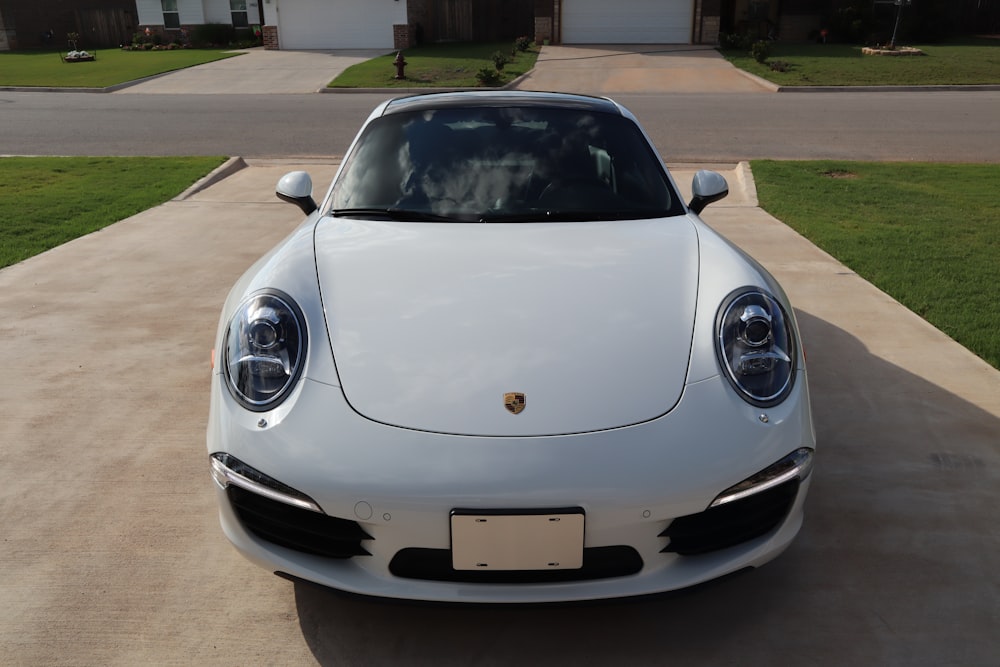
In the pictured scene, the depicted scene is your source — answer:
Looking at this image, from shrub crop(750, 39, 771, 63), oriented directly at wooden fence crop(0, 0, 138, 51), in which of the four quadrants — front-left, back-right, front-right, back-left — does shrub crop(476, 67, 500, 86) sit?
front-left

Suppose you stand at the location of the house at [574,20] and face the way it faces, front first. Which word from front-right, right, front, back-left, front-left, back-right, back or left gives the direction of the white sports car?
front

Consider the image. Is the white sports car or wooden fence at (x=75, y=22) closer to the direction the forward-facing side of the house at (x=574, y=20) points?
the white sports car

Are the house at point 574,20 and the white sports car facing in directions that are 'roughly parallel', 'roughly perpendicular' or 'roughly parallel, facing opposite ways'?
roughly parallel

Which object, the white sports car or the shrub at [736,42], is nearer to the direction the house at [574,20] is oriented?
the white sports car

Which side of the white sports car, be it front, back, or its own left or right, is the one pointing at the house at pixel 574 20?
back

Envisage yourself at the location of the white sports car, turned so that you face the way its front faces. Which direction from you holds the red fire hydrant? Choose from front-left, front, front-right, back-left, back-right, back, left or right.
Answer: back

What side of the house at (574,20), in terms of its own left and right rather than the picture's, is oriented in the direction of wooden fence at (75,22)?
right

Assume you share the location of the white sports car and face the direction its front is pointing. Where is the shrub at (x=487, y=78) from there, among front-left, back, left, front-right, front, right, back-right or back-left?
back

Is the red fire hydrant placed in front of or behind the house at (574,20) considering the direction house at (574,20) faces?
in front

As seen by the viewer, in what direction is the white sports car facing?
toward the camera

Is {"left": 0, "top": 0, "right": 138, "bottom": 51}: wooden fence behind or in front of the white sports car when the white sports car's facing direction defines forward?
behind

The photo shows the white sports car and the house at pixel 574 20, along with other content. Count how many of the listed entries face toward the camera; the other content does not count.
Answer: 2

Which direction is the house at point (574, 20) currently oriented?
toward the camera
